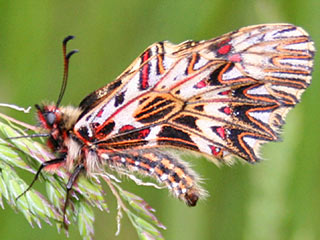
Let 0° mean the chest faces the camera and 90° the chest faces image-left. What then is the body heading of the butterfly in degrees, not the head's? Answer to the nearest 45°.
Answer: approximately 90°
